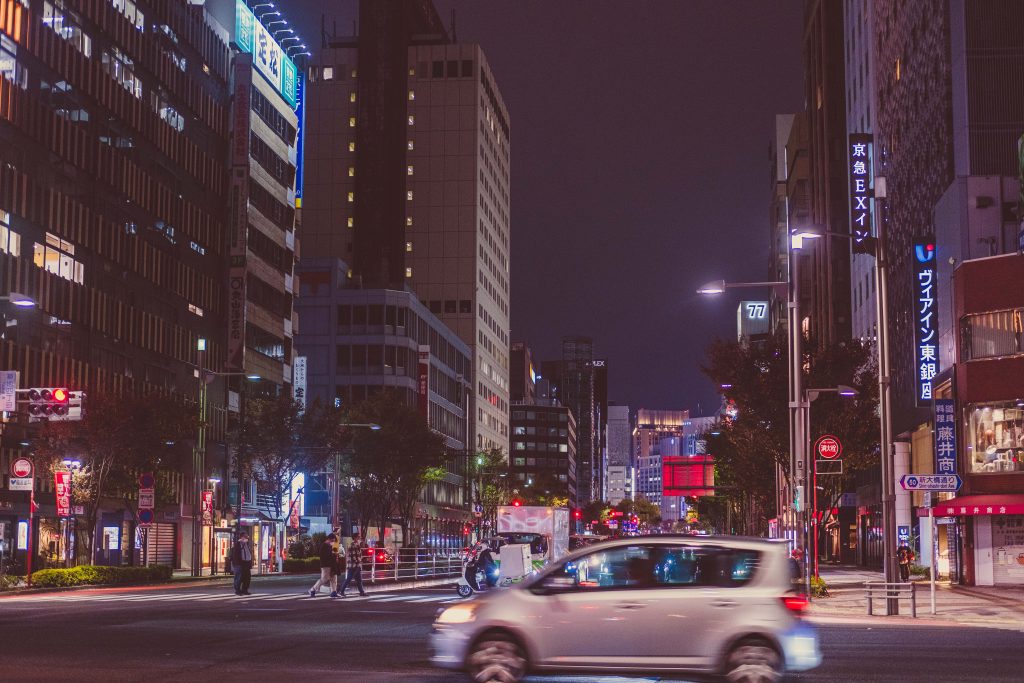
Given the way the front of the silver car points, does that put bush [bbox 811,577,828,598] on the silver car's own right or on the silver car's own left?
on the silver car's own right

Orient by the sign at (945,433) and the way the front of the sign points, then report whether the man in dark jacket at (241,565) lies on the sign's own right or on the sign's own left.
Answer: on the sign's own right

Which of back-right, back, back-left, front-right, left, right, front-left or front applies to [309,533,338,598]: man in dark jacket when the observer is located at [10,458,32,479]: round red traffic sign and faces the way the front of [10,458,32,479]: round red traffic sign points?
front-left

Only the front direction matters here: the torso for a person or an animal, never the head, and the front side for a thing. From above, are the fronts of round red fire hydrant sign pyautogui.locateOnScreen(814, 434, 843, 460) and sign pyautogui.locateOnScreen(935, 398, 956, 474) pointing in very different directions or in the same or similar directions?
same or similar directions

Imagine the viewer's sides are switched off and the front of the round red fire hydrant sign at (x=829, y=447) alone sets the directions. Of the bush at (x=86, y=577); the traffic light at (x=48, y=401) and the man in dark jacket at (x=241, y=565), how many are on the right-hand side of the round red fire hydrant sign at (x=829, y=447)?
3

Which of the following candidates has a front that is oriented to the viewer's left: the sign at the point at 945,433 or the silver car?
the silver car

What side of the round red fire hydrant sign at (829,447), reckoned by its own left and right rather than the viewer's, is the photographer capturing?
front

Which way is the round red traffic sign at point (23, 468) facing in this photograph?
toward the camera

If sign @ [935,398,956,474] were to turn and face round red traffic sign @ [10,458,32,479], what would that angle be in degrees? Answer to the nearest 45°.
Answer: approximately 45° to its right

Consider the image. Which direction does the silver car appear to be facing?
to the viewer's left
